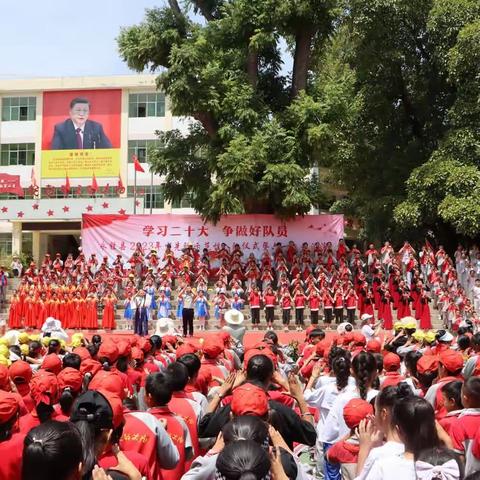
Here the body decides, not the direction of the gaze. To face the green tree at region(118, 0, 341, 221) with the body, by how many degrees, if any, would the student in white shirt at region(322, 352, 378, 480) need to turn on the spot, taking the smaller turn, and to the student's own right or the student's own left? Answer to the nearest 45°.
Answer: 0° — they already face it

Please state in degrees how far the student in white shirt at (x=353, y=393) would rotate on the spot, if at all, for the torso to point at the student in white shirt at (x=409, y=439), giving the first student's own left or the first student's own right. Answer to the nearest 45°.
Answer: approximately 180°

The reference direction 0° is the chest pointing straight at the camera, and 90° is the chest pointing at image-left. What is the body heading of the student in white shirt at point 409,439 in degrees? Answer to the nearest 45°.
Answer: approximately 135°

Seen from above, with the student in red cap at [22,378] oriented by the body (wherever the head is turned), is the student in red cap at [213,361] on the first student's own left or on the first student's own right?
on the first student's own right

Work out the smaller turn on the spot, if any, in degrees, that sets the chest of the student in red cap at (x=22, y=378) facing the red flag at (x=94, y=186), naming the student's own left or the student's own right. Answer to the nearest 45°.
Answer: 0° — they already face it

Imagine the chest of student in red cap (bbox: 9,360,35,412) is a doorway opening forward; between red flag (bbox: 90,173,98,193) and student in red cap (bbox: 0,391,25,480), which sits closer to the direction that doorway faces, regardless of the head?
the red flag

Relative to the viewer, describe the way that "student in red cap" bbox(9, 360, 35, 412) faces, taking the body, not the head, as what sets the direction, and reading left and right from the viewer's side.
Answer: facing away from the viewer

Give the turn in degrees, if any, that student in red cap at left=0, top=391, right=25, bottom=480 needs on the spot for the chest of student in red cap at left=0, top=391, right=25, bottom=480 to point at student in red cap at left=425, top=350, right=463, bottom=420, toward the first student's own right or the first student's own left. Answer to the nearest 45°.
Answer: approximately 90° to the first student's own right

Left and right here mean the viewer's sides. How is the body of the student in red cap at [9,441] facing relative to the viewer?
facing away from the viewer

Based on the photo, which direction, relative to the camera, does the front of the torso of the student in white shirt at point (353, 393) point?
away from the camera

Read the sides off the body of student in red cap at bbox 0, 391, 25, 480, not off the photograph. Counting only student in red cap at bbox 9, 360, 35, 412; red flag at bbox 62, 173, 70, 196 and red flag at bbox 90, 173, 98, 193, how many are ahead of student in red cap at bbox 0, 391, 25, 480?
3

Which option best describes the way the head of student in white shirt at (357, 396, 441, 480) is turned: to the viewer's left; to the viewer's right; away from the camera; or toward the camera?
away from the camera

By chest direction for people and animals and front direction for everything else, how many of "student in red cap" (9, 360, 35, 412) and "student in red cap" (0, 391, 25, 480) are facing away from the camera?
2

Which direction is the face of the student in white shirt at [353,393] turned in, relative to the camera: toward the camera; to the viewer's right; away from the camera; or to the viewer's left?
away from the camera
